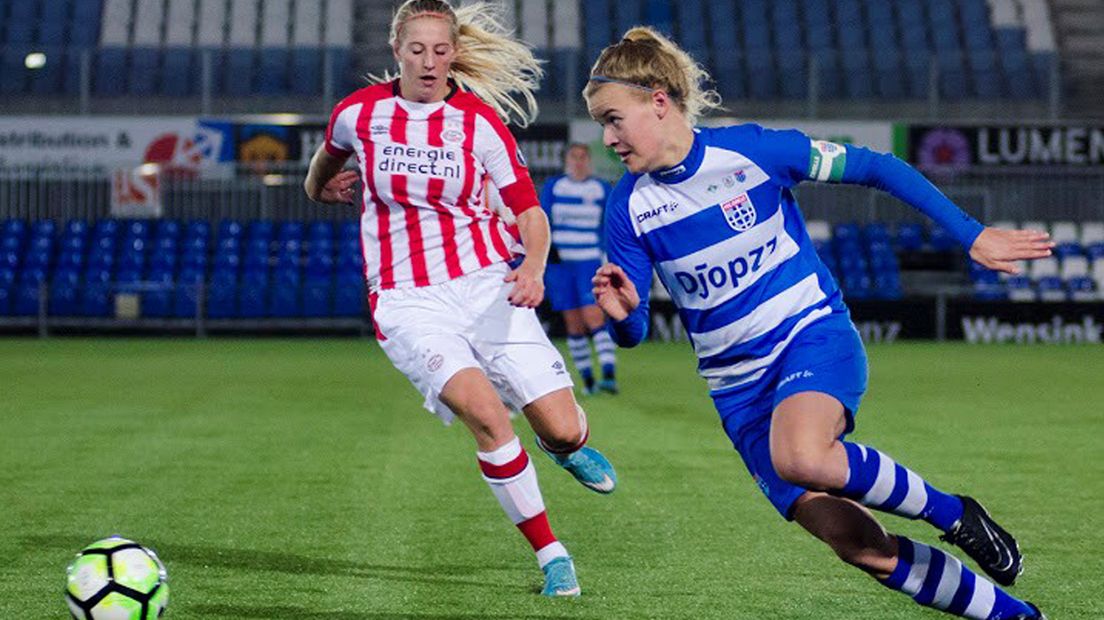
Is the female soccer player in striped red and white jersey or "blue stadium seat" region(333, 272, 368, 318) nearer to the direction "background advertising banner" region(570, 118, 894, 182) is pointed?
the female soccer player in striped red and white jersey

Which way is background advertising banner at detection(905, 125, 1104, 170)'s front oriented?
toward the camera

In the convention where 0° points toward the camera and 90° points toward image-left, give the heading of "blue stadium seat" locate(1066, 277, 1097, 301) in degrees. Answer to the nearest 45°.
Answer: approximately 0°

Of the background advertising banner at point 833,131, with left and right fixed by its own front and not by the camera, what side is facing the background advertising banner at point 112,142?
right

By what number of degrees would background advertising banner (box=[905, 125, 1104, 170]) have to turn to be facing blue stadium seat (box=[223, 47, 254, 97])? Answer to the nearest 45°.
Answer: approximately 90° to its right

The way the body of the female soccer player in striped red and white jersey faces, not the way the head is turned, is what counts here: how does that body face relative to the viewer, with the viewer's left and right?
facing the viewer

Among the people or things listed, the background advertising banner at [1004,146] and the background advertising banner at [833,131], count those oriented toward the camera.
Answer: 2

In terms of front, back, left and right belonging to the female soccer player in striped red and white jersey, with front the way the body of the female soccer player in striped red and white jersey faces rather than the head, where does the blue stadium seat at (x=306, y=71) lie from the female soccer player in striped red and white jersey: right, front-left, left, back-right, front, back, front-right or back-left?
back

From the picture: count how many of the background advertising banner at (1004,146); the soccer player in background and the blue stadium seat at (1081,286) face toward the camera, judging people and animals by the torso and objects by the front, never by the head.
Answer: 3
